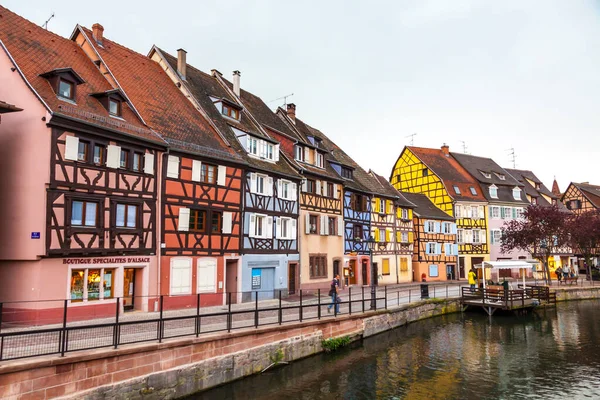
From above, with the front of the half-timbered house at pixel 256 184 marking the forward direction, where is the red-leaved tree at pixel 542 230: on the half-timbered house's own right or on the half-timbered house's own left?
on the half-timbered house's own left

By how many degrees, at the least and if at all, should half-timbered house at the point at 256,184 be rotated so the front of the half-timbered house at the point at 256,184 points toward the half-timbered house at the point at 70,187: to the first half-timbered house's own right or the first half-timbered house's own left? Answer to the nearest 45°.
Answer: approximately 90° to the first half-timbered house's own right

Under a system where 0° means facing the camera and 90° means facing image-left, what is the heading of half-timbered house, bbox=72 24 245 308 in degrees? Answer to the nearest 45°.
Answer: approximately 315°

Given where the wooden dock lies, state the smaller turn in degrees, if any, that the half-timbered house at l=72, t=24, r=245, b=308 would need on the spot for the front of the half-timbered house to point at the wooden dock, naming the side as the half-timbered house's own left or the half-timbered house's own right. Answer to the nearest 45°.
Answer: approximately 45° to the half-timbered house's own left

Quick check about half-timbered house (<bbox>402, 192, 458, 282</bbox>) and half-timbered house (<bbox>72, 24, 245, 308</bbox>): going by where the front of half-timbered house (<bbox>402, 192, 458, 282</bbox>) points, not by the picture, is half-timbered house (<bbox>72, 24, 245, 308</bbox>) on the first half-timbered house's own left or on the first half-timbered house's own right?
on the first half-timbered house's own right

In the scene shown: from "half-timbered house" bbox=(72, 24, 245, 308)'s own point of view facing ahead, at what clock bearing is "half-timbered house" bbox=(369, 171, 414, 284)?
"half-timbered house" bbox=(369, 171, 414, 284) is roughly at 9 o'clock from "half-timbered house" bbox=(72, 24, 245, 308).

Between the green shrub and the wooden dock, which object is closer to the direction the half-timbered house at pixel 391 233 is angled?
the wooden dock

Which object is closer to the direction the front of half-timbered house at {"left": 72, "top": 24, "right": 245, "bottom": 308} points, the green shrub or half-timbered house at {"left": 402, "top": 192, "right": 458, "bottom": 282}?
the green shrub

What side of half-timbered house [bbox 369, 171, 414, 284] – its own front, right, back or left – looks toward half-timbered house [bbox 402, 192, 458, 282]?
left

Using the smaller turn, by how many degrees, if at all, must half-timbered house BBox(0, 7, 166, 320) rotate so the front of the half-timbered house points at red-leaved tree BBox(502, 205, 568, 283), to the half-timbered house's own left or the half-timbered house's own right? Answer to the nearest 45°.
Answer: approximately 45° to the half-timbered house's own left
